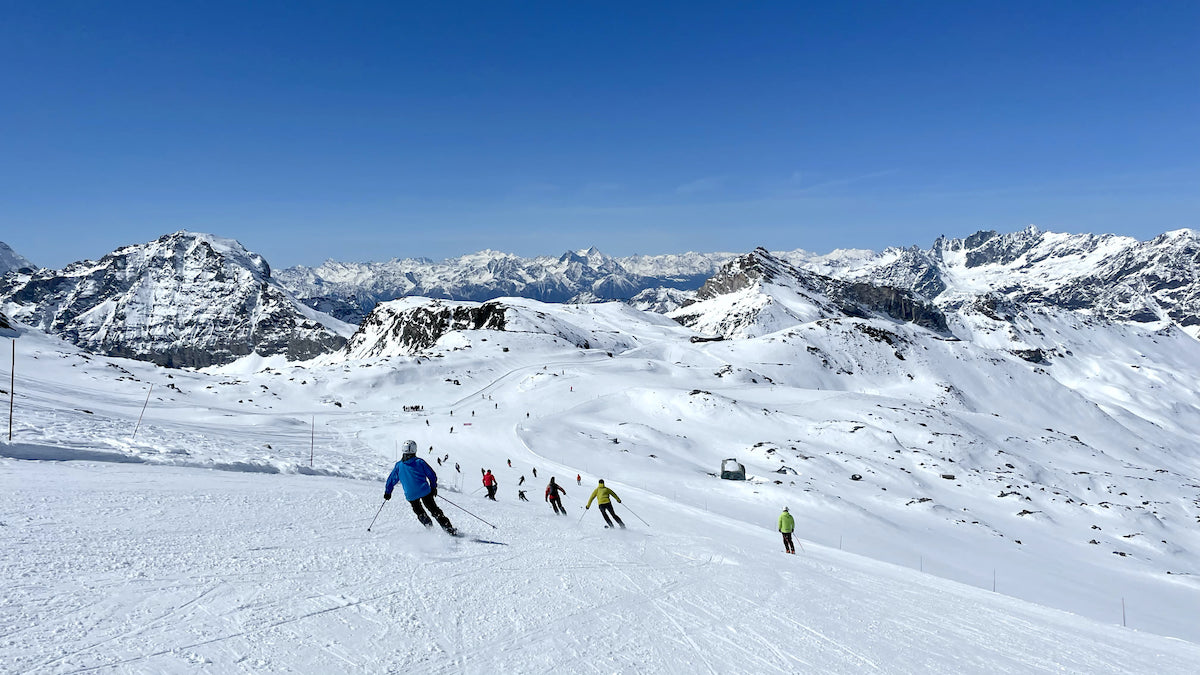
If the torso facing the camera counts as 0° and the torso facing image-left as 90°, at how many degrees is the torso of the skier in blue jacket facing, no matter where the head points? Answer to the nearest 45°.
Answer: approximately 180°

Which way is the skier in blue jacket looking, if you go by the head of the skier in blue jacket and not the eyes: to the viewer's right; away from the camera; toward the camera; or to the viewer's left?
away from the camera
